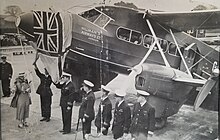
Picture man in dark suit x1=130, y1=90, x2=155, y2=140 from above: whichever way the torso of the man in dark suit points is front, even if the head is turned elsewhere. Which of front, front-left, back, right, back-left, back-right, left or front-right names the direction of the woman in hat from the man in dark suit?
front-right

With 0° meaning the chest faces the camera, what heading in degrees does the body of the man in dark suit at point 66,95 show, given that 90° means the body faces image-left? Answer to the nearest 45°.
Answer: approximately 45°

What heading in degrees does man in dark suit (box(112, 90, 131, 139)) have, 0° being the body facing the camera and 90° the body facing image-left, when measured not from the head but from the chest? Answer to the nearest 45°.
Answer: approximately 45°

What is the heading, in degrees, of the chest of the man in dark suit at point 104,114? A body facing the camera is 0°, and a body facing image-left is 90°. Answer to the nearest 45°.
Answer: approximately 45°

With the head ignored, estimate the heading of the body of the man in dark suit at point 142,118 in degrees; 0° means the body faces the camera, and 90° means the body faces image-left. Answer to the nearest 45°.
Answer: approximately 45°
